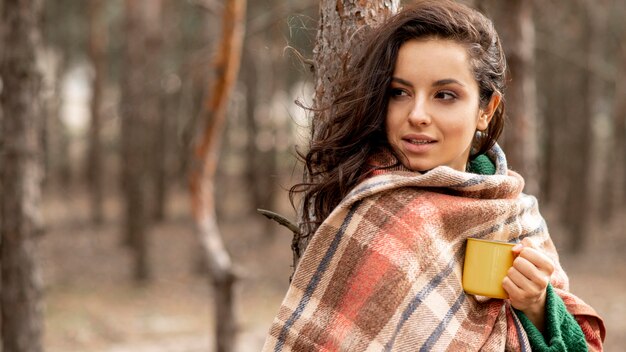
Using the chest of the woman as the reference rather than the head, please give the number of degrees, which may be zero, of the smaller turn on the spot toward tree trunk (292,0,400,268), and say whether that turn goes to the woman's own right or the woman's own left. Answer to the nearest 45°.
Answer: approximately 180°

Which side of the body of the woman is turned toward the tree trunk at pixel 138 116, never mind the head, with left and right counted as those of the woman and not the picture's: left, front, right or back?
back

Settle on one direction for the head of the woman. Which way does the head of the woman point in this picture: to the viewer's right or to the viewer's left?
to the viewer's left

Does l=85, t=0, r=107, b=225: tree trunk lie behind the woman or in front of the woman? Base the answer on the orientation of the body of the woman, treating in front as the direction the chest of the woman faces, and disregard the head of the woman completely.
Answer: behind

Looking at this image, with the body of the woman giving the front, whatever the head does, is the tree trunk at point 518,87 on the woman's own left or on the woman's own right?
on the woman's own left

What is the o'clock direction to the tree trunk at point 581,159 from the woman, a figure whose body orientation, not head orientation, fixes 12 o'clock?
The tree trunk is roughly at 8 o'clock from the woman.

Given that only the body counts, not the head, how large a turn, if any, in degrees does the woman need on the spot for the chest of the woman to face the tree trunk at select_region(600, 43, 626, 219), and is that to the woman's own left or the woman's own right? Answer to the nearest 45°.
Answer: approximately 135° to the woman's own left

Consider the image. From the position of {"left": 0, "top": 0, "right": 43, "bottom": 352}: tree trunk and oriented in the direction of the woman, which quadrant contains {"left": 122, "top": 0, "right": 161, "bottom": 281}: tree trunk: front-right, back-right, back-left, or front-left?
back-left
